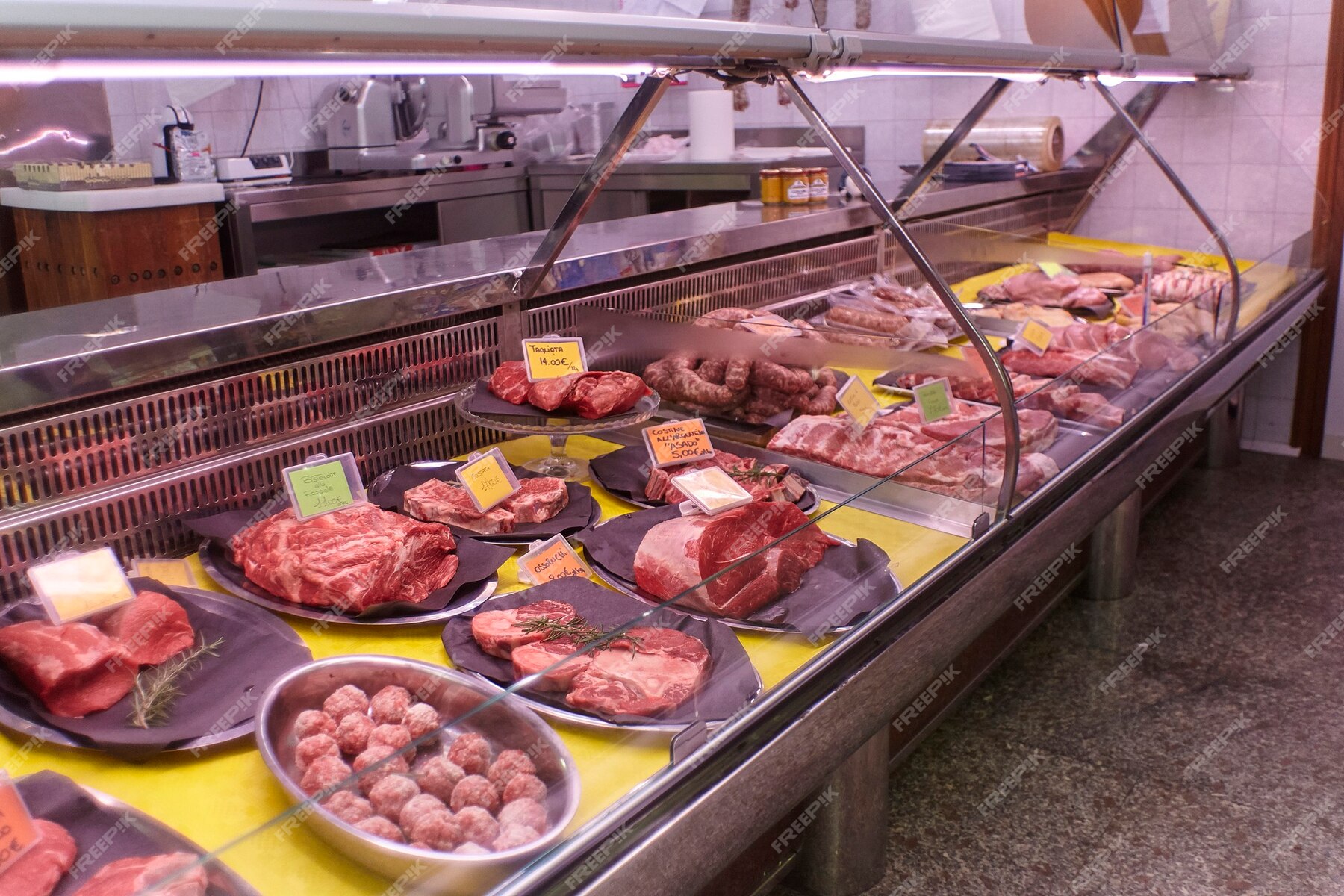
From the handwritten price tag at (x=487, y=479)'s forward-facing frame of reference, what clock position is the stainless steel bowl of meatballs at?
The stainless steel bowl of meatballs is roughly at 12 o'clock from the handwritten price tag.

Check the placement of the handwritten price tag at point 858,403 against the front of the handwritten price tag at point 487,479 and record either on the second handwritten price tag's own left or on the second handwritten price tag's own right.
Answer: on the second handwritten price tag's own left

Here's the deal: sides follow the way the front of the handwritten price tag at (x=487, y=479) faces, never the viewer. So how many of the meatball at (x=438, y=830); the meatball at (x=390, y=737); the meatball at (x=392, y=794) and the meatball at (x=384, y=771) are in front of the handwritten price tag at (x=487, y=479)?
4

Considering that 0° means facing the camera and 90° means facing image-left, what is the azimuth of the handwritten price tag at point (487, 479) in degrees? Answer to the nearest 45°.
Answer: approximately 0°

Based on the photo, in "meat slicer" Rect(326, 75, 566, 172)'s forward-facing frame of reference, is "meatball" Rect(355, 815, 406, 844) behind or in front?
in front

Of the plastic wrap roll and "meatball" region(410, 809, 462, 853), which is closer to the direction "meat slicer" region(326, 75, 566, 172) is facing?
the meatball

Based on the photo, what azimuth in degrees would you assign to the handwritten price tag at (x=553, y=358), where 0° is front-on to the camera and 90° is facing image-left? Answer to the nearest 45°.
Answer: approximately 0°

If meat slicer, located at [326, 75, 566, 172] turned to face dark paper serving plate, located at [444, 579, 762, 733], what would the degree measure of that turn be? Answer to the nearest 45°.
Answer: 0° — it already faces it

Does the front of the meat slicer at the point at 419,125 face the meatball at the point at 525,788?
yes

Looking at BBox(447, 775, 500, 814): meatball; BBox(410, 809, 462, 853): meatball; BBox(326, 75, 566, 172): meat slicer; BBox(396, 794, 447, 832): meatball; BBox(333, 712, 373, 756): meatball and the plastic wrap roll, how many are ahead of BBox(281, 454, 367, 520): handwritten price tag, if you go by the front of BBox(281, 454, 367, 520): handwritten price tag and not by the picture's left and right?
4

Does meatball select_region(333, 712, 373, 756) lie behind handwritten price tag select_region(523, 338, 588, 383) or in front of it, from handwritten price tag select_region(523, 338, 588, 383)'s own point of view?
in front
